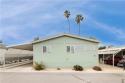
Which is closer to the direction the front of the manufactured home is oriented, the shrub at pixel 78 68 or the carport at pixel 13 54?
the shrub

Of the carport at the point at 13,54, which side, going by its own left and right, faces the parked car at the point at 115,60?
left

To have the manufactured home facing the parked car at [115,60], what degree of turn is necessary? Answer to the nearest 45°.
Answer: approximately 135° to its left

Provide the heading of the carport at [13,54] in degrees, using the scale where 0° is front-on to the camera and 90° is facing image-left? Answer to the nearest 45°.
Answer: approximately 0°

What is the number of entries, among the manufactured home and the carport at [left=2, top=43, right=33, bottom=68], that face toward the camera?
2
